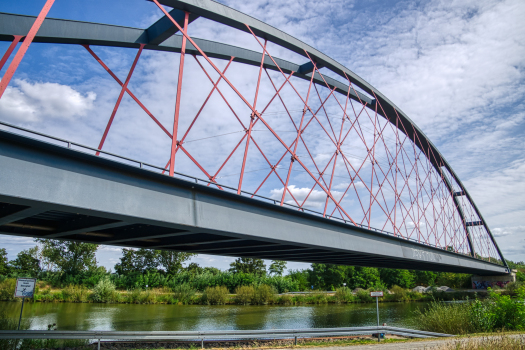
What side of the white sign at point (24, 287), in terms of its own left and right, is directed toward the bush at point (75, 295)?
back

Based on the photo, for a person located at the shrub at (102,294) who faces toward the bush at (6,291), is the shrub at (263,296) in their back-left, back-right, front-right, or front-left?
back-left

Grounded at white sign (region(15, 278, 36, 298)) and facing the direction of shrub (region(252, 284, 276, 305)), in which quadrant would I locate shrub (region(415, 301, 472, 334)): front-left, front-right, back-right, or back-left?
front-right

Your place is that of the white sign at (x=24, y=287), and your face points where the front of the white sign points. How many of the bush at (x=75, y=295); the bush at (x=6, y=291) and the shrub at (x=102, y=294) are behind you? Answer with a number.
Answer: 3

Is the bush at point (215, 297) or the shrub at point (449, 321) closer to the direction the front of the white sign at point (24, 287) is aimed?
the shrub

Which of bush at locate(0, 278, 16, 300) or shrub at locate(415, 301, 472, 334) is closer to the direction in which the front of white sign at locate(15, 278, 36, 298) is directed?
the shrub

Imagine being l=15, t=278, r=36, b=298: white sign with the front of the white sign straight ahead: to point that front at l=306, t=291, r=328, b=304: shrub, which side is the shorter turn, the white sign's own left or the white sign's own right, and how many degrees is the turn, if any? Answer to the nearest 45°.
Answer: approximately 135° to the white sign's own left

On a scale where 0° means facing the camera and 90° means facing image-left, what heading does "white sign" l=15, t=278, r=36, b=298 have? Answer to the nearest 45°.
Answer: approximately 0°

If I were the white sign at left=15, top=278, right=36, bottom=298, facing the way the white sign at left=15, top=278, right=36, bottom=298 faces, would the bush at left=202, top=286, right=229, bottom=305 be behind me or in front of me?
behind

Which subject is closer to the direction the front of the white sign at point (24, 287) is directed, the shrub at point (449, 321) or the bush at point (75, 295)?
the shrub

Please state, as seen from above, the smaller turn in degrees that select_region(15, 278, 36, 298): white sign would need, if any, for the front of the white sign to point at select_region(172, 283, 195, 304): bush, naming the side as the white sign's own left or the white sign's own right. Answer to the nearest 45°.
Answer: approximately 135° to the white sign's own left

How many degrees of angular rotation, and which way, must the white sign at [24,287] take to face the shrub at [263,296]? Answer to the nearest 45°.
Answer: approximately 135° to its left
